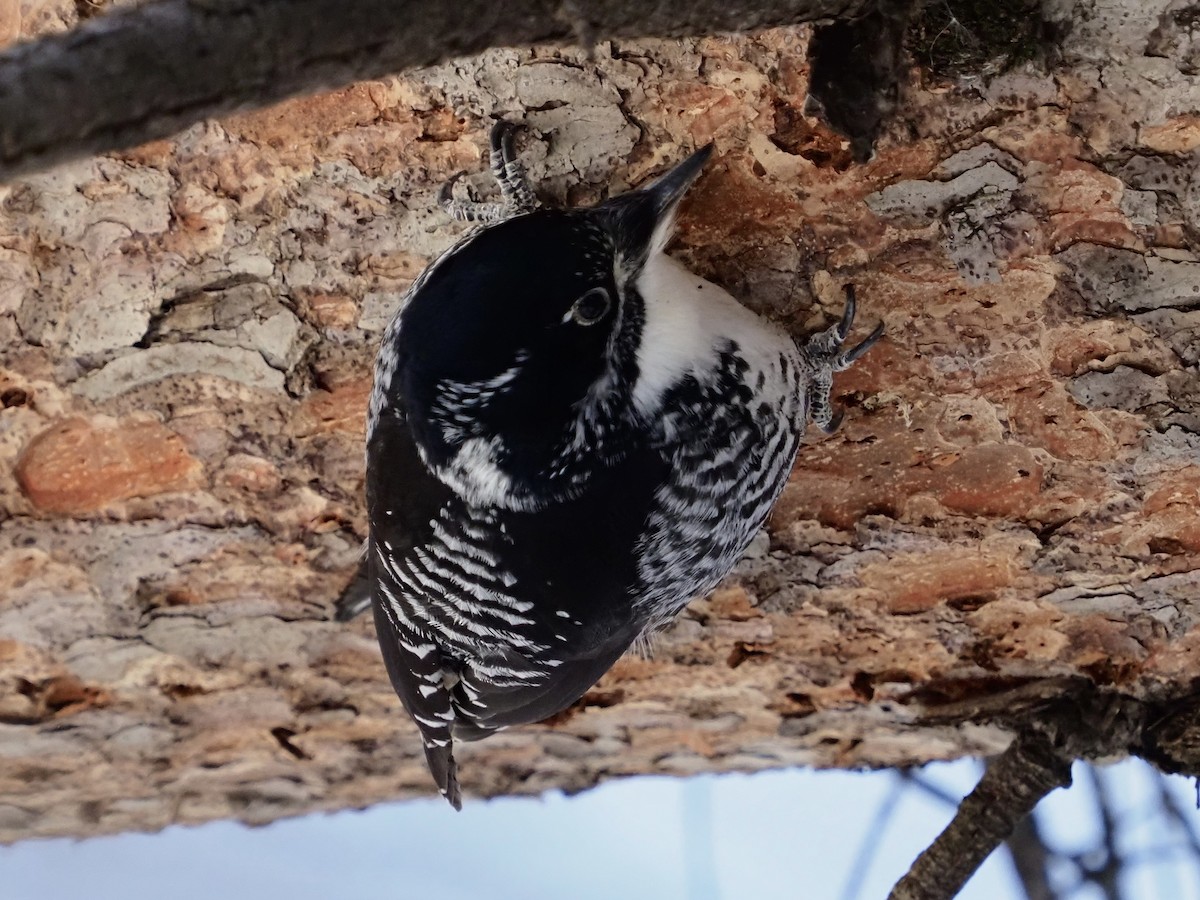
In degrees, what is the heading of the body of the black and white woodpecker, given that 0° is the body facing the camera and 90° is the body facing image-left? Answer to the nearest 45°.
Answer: approximately 225°
